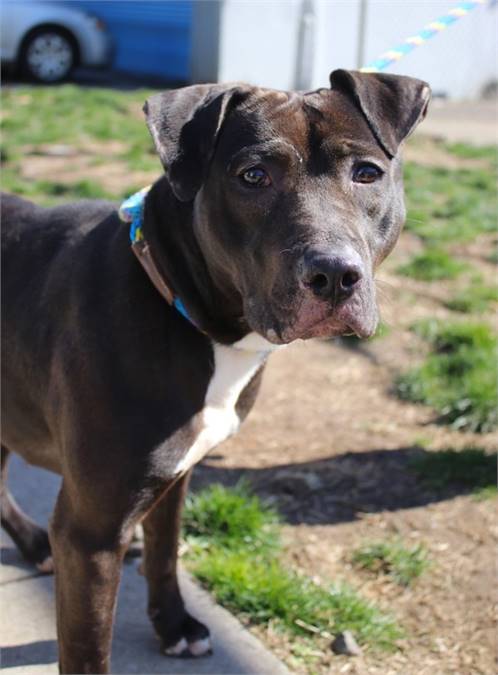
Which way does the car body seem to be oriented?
to the viewer's right

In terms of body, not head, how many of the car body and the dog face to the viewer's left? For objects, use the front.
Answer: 0

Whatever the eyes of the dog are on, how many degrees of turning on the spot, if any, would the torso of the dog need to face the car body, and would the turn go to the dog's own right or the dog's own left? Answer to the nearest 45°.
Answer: approximately 135° to the dog's own left

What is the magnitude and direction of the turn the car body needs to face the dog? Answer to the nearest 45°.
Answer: approximately 90° to its right

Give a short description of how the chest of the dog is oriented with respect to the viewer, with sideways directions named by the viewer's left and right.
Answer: facing the viewer and to the right of the viewer
